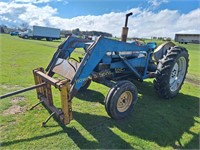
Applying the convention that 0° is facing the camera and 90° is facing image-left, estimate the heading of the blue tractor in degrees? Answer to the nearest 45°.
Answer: approximately 45°
